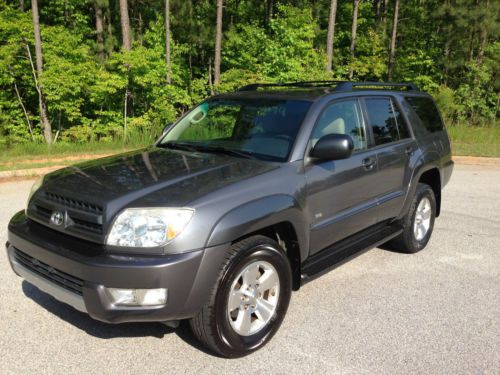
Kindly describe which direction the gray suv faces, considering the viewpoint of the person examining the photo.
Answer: facing the viewer and to the left of the viewer
